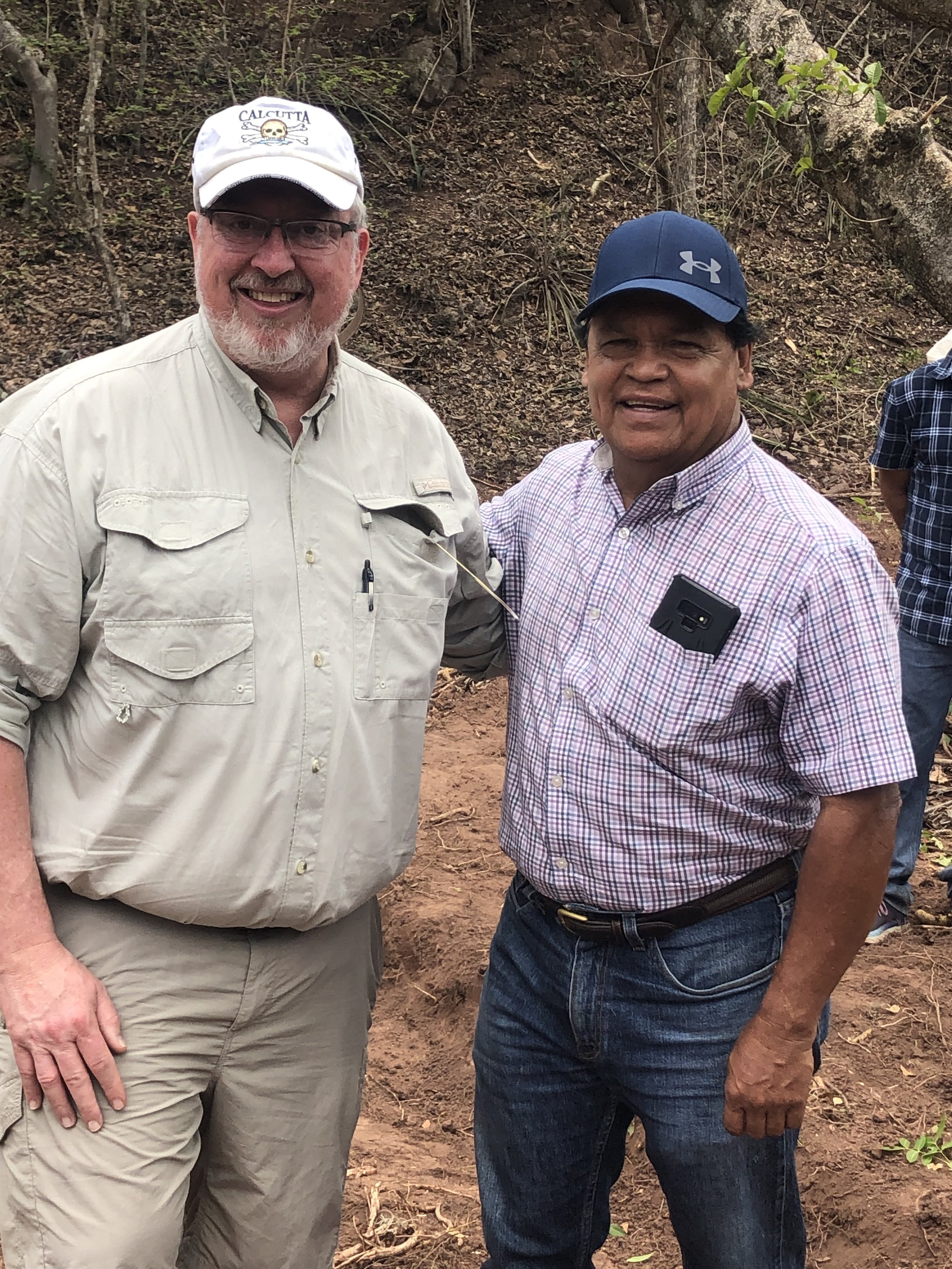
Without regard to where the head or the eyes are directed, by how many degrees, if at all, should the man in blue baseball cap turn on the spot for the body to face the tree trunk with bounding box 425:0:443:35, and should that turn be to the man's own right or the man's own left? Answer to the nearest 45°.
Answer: approximately 135° to the man's own right

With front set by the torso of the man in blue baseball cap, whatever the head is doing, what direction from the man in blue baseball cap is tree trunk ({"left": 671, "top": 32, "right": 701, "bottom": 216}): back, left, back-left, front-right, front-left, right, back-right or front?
back-right

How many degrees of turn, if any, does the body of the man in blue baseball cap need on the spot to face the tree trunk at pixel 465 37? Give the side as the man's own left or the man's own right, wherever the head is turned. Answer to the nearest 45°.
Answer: approximately 135° to the man's own right

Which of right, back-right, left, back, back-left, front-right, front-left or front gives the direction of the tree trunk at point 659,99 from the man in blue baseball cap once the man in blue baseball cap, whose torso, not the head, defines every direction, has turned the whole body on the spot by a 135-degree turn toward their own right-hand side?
front

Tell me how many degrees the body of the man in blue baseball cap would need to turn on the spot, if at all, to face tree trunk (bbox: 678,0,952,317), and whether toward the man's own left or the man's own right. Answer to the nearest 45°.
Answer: approximately 135° to the man's own right

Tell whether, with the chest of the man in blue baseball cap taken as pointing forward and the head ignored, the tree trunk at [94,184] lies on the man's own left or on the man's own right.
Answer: on the man's own right

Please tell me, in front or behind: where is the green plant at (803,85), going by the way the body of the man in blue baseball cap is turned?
behind

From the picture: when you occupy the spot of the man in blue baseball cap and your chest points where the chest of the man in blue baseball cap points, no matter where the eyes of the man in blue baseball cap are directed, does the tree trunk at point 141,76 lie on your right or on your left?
on your right

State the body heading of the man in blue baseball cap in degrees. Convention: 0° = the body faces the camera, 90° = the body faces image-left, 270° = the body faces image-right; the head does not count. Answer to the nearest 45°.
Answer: approximately 45°
